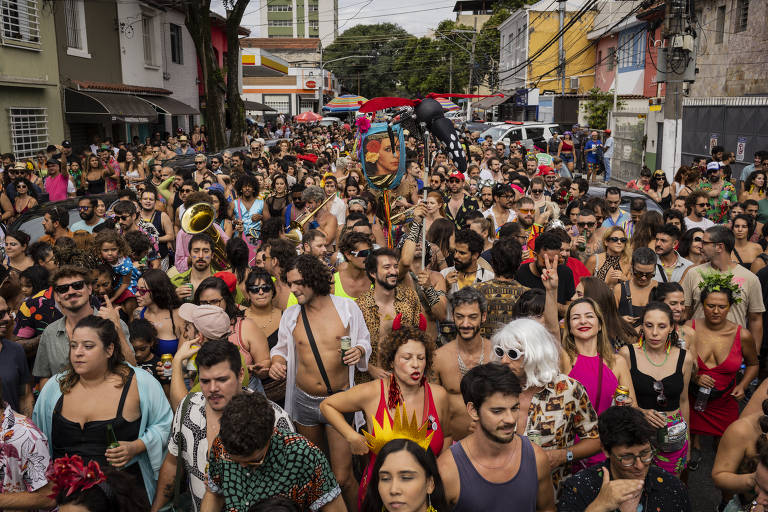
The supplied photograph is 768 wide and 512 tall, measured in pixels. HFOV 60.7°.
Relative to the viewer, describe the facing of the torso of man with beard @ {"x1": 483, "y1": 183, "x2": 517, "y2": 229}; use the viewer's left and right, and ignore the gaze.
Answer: facing the viewer and to the right of the viewer

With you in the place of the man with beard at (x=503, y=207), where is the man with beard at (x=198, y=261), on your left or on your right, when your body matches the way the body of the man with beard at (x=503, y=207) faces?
on your right

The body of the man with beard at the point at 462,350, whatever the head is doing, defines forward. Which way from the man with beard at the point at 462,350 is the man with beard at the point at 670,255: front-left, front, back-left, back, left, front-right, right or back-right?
back-left

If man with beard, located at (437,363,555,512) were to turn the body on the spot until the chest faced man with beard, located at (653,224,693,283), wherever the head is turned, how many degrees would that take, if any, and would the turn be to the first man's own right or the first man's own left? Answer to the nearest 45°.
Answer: approximately 135° to the first man's own left

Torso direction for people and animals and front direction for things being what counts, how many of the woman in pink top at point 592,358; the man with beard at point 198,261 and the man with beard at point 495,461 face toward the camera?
3

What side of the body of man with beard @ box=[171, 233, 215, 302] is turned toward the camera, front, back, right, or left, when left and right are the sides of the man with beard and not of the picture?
front

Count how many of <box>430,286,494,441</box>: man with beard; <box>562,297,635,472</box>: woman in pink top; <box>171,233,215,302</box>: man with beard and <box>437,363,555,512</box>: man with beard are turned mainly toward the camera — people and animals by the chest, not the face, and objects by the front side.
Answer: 4

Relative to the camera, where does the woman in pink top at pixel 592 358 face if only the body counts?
toward the camera

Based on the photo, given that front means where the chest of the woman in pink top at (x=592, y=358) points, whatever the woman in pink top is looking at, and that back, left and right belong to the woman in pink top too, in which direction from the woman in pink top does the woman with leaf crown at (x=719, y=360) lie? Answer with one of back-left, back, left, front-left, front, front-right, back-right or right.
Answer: back-left

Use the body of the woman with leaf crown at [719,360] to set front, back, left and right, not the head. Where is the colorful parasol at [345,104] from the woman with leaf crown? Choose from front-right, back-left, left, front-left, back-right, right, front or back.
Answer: right

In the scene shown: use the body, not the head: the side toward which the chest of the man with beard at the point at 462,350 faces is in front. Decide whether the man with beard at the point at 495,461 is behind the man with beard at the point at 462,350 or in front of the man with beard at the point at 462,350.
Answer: in front

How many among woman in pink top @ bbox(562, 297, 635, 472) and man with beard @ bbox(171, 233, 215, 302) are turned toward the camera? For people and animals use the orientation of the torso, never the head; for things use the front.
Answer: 2

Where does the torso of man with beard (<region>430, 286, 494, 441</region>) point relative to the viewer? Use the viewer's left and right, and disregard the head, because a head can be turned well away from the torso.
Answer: facing the viewer
